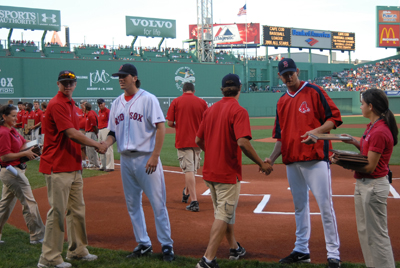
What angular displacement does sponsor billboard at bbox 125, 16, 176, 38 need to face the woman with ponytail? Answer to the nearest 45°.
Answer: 0° — it already faces them

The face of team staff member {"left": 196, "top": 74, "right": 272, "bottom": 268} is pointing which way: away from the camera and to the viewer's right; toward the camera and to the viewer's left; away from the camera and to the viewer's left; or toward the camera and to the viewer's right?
away from the camera and to the viewer's right

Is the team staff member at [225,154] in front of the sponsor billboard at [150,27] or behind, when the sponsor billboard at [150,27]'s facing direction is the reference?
in front

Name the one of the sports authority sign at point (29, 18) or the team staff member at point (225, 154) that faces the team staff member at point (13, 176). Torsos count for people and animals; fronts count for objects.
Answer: the sports authority sign

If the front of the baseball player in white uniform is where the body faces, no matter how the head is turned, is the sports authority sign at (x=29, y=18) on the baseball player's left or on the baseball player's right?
on the baseball player's right

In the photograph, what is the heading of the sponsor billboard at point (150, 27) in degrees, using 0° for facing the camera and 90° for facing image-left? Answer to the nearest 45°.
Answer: approximately 0°

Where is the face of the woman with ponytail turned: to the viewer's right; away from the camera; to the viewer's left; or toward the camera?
to the viewer's left

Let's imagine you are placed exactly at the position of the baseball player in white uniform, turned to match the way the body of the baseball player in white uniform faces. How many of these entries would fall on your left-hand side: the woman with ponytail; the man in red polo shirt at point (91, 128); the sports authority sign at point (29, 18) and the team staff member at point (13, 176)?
1

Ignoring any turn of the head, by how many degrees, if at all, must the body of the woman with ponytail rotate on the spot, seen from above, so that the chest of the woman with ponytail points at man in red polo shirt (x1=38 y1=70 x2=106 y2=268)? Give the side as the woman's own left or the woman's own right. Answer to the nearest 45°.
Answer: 0° — they already face them

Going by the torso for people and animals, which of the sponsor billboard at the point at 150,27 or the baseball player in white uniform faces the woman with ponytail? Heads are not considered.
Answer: the sponsor billboard

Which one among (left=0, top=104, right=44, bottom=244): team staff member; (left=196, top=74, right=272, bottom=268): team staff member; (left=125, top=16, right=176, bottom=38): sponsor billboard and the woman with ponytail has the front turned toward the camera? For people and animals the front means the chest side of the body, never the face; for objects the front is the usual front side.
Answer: the sponsor billboard
